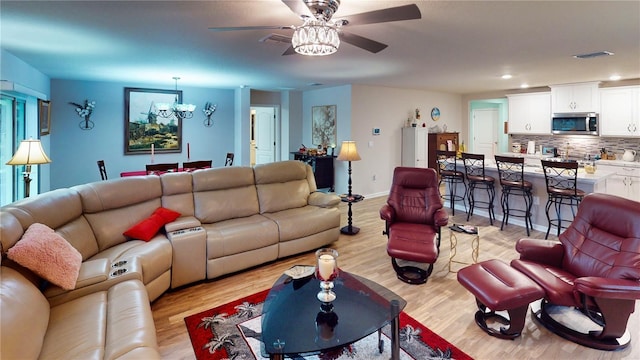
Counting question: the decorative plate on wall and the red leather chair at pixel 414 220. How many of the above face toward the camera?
2

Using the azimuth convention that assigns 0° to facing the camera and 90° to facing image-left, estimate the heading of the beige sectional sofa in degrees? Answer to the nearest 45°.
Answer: approximately 315°

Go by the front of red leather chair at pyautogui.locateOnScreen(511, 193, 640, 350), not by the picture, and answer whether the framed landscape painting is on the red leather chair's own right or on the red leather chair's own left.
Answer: on the red leather chair's own right

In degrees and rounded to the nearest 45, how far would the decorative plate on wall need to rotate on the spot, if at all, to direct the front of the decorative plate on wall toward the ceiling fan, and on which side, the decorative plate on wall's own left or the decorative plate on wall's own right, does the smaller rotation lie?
0° — it already faces it

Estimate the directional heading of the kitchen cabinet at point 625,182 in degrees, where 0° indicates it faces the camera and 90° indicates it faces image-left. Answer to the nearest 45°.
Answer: approximately 45°

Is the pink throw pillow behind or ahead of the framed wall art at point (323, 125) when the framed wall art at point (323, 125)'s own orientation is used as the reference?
ahead
